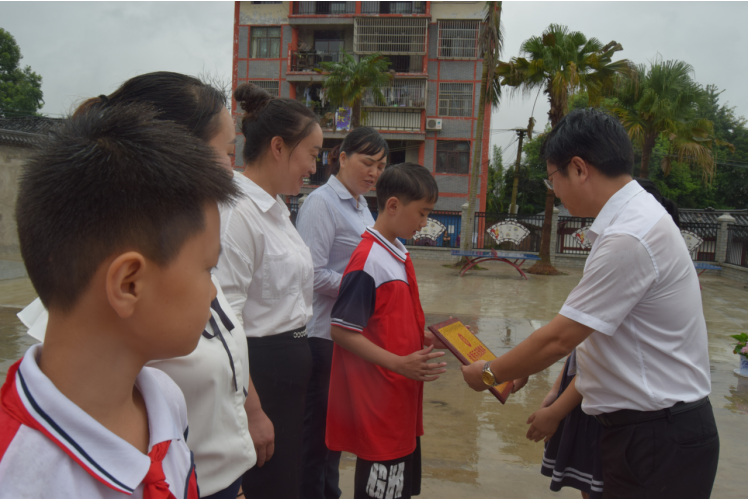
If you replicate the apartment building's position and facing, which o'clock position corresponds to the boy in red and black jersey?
The boy in red and black jersey is roughly at 12 o'clock from the apartment building.

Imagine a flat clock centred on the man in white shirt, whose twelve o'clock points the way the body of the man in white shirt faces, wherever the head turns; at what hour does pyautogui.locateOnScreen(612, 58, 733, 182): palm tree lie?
The palm tree is roughly at 3 o'clock from the man in white shirt.

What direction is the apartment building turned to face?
toward the camera

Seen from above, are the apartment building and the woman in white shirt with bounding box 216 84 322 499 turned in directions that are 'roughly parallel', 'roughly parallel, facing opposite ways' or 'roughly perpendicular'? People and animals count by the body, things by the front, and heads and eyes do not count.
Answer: roughly perpendicular

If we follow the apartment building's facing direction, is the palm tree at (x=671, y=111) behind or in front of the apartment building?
in front

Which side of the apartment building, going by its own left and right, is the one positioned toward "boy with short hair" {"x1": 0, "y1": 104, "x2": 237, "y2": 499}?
front

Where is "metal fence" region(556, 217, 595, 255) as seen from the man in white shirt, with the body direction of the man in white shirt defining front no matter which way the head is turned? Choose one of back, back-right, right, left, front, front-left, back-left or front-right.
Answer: right

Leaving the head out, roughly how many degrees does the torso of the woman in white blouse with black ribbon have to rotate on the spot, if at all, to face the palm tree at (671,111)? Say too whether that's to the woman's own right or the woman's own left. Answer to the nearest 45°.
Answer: approximately 45° to the woman's own left

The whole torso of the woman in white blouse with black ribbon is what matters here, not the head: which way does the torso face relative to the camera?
to the viewer's right

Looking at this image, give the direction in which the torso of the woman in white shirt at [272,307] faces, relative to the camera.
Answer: to the viewer's right

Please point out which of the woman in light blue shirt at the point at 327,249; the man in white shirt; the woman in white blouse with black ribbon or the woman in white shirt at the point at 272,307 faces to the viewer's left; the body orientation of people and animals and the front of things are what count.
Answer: the man in white shirt

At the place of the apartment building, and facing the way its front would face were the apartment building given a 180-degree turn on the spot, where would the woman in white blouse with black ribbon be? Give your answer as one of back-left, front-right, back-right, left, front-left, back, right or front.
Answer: back

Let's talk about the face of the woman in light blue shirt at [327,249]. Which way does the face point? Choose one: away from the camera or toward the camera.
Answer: toward the camera

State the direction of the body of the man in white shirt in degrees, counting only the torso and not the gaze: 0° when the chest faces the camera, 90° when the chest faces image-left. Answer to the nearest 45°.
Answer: approximately 90°
